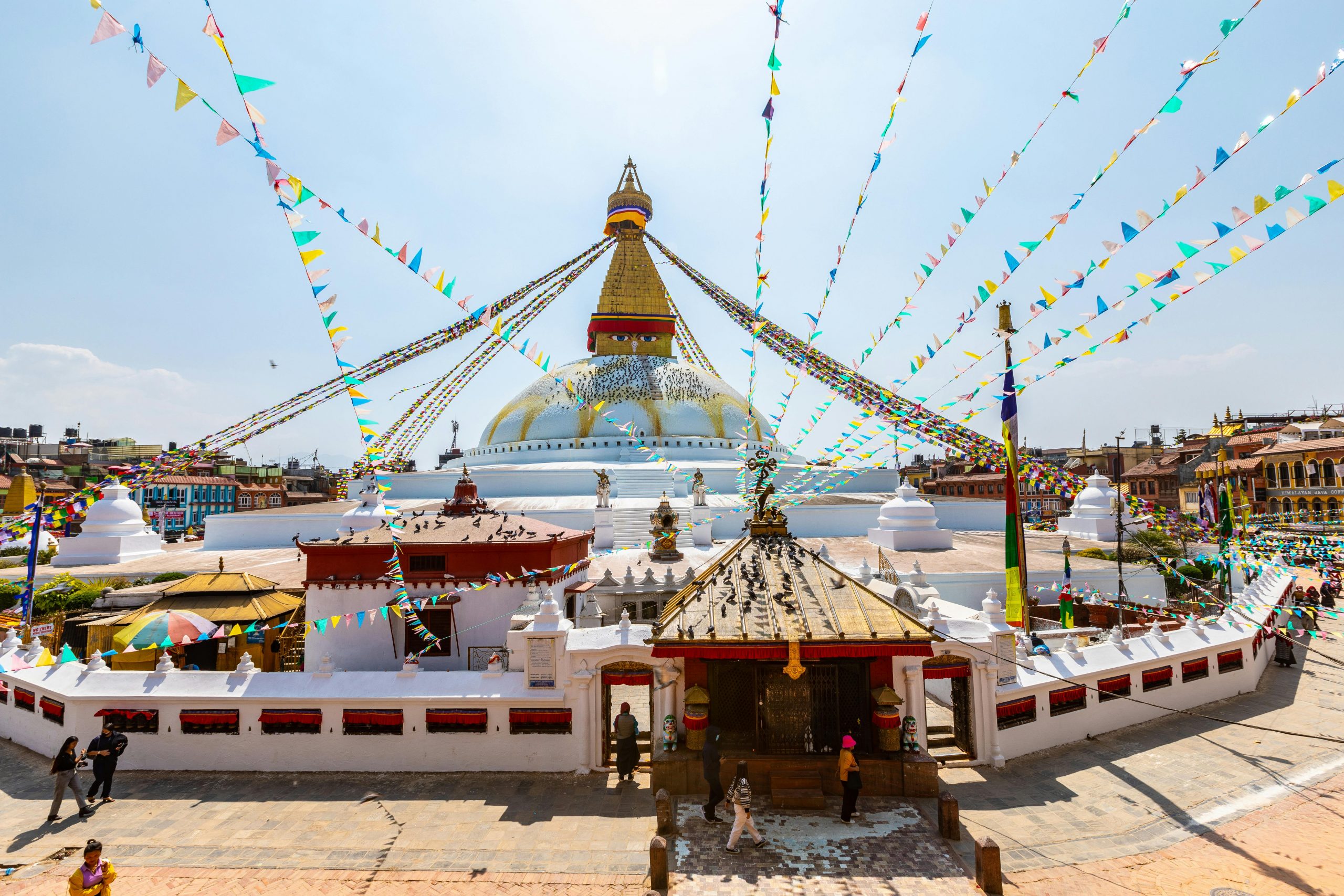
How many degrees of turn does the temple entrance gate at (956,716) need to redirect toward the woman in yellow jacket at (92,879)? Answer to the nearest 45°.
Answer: approximately 45° to its right

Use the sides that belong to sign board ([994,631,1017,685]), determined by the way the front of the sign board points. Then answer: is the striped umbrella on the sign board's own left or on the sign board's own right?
on the sign board's own right

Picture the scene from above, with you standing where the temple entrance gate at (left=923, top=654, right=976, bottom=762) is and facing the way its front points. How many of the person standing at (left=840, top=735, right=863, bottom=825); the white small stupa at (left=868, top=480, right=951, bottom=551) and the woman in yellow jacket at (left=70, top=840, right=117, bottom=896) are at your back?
1

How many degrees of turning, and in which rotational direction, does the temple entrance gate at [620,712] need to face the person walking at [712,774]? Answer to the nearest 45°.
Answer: approximately 45° to its left

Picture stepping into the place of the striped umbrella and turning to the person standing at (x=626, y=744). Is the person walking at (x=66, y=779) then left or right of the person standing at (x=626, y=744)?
right

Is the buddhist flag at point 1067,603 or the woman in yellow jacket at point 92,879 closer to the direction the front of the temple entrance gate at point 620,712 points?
the woman in yellow jacket

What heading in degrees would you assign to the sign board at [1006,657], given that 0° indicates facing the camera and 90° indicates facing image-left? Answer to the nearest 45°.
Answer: approximately 0°

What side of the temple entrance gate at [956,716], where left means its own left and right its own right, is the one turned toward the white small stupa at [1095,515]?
back

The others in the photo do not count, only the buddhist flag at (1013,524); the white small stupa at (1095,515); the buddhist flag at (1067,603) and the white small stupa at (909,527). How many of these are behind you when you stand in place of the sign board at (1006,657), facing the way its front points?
4

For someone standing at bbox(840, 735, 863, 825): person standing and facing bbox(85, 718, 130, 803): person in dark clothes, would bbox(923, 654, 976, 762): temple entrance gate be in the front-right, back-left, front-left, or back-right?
back-right
